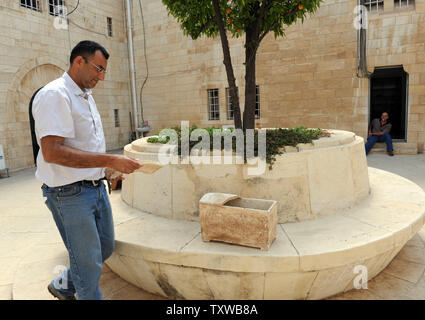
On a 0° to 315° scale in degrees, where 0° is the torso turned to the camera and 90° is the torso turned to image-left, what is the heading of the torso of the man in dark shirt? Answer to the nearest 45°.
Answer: approximately 0°

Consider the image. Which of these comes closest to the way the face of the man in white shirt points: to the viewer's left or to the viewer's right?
to the viewer's right

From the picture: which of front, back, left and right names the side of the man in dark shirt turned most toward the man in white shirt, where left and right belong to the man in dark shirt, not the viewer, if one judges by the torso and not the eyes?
front
